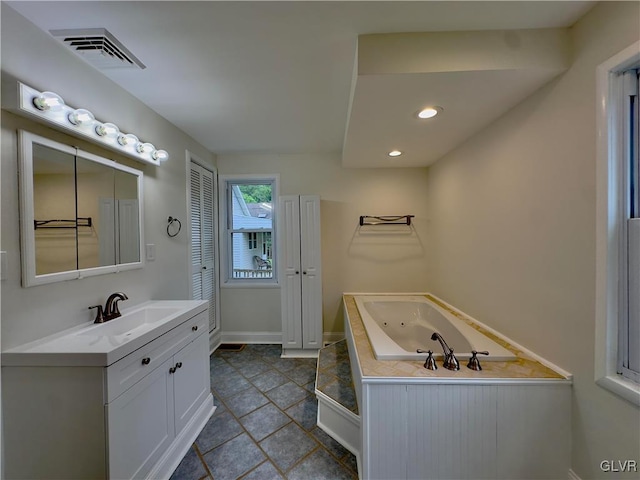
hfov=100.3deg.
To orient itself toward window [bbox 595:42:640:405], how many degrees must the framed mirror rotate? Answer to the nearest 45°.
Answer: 0° — it already faces it

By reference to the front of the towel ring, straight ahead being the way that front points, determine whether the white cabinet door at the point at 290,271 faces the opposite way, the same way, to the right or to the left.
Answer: to the right

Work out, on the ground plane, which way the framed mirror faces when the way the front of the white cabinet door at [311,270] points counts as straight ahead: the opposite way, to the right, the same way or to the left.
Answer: to the left

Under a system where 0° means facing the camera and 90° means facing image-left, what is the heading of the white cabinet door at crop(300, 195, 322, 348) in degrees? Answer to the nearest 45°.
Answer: approximately 0°

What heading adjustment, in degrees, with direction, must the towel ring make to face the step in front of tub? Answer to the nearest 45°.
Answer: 0° — it already faces it

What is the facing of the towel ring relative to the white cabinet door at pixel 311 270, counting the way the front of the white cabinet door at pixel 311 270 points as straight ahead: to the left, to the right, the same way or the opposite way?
to the left

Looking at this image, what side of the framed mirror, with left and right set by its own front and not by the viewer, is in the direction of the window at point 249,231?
left

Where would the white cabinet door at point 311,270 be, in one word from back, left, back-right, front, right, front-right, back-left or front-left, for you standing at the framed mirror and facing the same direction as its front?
front-left

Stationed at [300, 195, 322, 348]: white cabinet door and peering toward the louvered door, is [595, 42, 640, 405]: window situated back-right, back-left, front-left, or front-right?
back-left

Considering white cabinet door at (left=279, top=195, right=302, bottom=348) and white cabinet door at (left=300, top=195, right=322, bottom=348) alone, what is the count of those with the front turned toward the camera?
2

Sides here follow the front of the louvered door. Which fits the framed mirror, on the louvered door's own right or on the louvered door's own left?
on the louvered door's own right

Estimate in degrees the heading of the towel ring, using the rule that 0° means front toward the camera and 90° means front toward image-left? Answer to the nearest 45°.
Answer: approximately 315°

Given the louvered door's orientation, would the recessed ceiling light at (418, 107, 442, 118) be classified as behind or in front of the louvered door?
in front

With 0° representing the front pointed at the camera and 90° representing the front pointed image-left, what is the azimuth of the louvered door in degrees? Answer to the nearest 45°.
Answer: approximately 315°

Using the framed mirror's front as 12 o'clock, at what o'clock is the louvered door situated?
The louvered door is roughly at 9 o'clock from the framed mirror.
